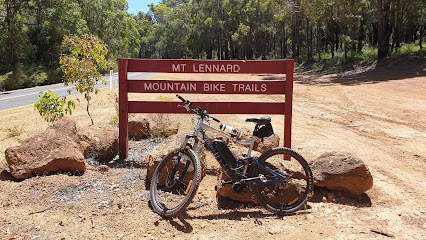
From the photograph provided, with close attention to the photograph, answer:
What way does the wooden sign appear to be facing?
toward the camera

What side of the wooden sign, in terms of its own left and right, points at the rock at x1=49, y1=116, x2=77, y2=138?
right

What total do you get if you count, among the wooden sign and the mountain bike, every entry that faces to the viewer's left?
1

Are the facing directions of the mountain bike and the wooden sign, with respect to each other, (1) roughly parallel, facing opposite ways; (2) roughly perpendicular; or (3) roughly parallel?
roughly perpendicular

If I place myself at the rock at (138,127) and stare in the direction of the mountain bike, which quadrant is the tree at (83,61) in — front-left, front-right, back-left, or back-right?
back-right

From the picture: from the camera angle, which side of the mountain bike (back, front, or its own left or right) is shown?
left
